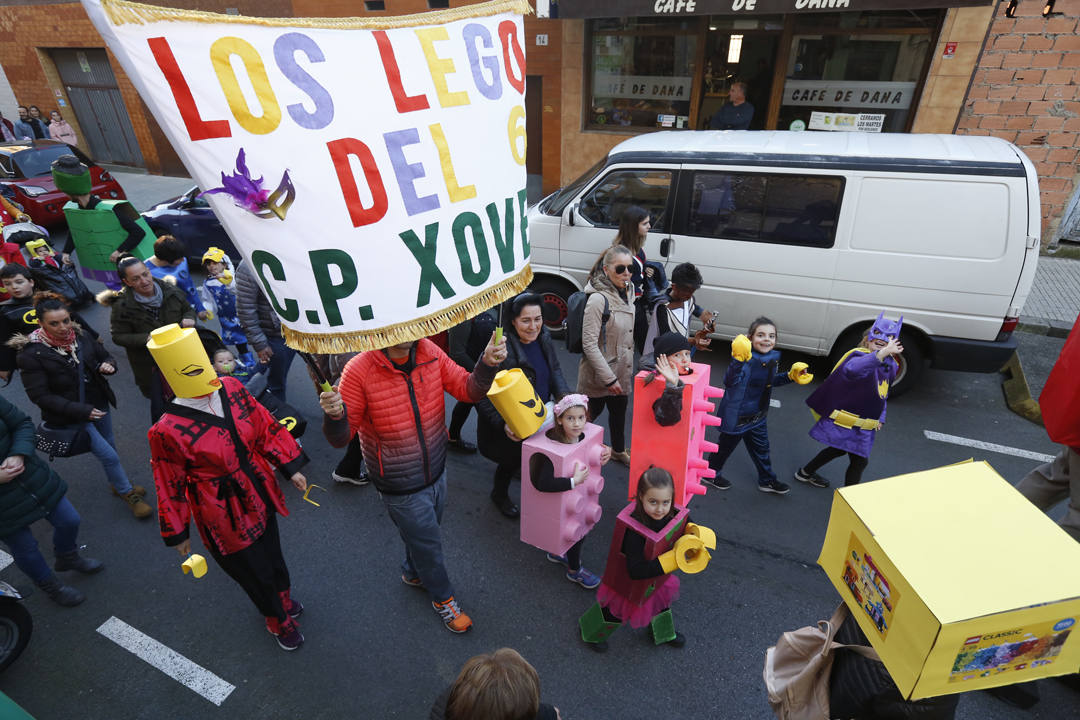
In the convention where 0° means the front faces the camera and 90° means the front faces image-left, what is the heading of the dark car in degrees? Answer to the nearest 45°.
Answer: approximately 90°

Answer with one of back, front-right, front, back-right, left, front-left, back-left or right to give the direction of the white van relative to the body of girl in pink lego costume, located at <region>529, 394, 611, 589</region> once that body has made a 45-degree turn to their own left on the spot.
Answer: front-left

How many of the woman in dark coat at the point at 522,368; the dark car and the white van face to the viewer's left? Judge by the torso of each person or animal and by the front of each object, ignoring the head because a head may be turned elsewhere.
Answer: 2

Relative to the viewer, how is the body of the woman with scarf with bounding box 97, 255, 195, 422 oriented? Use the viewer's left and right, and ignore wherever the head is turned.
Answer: facing the viewer and to the right of the viewer

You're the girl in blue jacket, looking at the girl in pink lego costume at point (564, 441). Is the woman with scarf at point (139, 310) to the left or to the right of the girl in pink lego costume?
right

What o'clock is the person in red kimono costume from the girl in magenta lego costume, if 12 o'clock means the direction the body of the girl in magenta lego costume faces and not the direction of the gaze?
The person in red kimono costume is roughly at 4 o'clock from the girl in magenta lego costume.

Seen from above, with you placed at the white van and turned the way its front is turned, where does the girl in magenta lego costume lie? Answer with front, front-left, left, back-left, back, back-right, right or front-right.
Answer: left

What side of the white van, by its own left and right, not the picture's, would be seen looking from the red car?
front

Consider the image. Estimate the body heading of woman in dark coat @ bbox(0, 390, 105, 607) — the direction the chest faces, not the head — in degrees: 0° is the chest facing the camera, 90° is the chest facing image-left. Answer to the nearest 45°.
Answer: approximately 315°

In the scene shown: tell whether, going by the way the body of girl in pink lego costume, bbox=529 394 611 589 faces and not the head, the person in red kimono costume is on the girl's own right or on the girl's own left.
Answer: on the girl's own right

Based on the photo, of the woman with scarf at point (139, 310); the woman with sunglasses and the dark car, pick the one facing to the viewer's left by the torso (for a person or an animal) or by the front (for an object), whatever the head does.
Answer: the dark car
